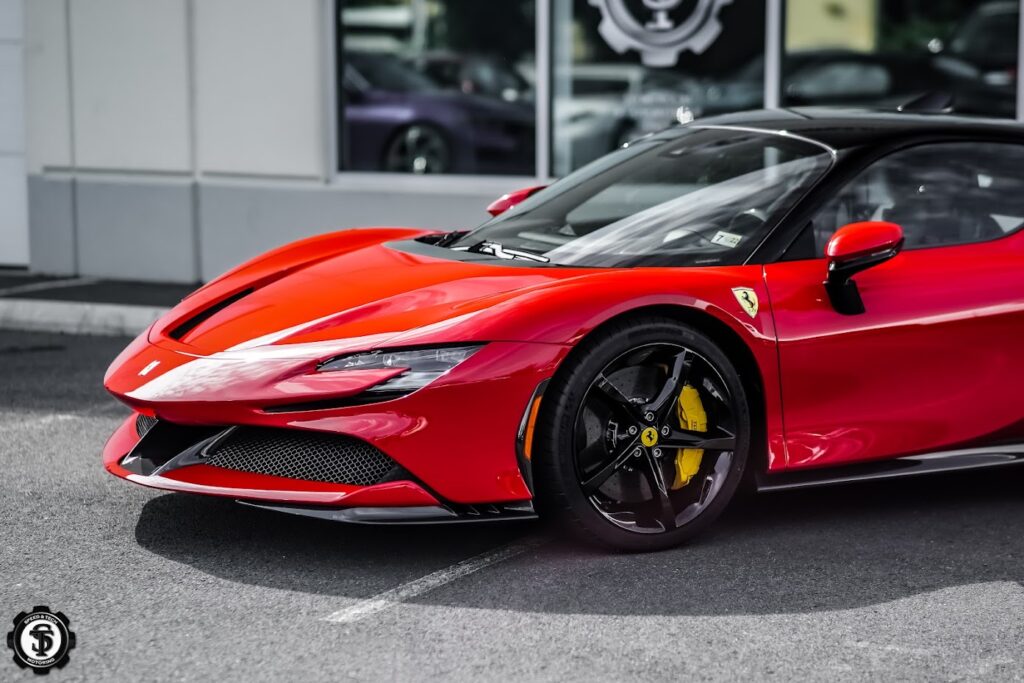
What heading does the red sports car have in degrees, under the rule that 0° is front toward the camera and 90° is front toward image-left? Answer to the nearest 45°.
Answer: approximately 45°

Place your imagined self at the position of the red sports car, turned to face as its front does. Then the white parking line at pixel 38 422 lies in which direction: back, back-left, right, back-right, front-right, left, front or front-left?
right

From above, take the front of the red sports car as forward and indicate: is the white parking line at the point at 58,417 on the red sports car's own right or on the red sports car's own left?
on the red sports car's own right

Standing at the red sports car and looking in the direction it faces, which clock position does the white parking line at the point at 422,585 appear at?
The white parking line is roughly at 12 o'clock from the red sports car.
